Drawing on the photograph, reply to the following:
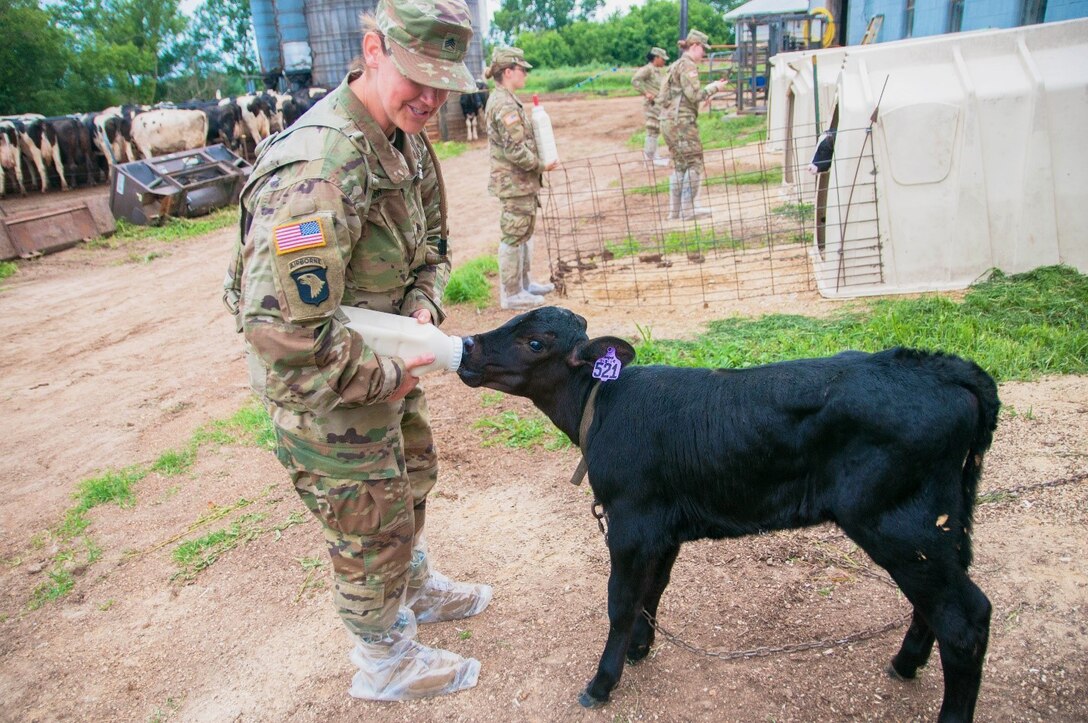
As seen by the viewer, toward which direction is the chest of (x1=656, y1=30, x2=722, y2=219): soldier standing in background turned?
to the viewer's right

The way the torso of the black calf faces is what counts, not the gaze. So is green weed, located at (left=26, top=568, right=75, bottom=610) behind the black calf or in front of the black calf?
in front

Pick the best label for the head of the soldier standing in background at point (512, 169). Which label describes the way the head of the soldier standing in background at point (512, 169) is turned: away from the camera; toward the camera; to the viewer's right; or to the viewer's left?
to the viewer's right

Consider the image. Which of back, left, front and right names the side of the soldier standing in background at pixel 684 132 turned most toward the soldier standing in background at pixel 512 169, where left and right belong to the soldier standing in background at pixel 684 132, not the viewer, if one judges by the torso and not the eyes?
right

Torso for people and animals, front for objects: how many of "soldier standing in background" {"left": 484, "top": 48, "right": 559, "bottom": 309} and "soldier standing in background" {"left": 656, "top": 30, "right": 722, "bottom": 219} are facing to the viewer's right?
2

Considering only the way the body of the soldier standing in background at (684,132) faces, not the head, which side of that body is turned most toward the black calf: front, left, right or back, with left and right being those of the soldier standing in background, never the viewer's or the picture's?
right

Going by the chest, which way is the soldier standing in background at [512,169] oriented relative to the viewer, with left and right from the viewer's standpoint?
facing to the right of the viewer

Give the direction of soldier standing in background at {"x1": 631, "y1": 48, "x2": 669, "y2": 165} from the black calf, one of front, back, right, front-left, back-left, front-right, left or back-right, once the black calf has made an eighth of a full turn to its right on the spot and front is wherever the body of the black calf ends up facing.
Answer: front-right

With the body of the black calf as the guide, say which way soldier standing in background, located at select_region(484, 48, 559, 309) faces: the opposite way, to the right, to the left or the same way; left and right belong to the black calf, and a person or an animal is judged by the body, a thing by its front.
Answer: the opposite way

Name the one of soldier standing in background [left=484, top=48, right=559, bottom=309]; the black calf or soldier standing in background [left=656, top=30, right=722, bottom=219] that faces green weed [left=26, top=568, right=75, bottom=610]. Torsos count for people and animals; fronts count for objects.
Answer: the black calf

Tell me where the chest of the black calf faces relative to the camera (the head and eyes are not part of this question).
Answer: to the viewer's left

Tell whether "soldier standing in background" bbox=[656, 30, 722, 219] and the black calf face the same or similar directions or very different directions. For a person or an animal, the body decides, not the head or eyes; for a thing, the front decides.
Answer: very different directions

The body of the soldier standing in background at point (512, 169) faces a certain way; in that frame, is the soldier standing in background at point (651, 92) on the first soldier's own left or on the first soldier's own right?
on the first soldier's own left

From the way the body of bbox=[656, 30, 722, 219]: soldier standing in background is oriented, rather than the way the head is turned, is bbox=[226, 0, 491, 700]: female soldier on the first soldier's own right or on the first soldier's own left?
on the first soldier's own right
